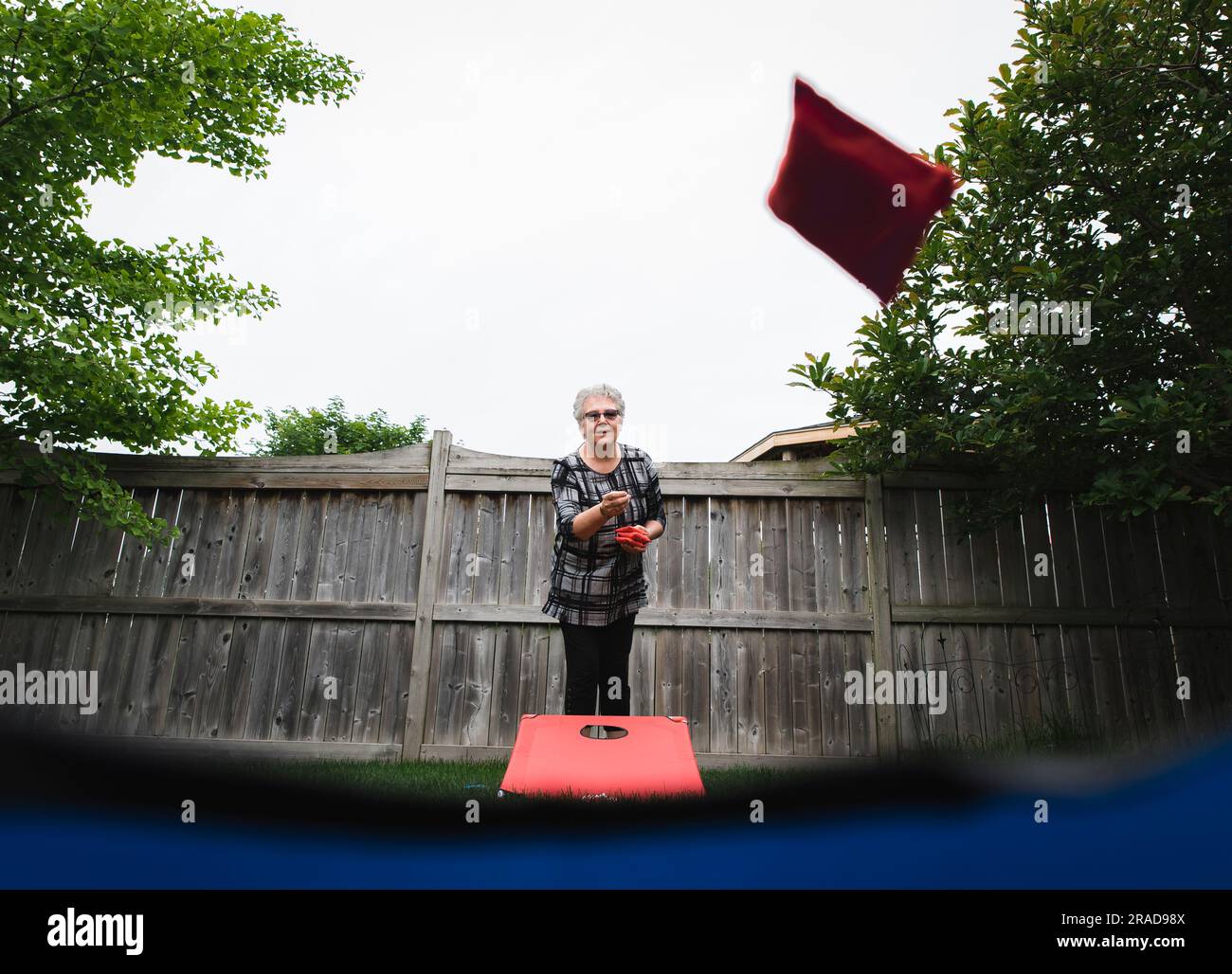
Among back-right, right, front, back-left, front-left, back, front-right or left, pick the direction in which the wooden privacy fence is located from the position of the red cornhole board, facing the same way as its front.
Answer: back

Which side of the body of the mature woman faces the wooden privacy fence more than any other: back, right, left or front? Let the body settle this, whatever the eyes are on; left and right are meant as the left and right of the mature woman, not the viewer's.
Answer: back

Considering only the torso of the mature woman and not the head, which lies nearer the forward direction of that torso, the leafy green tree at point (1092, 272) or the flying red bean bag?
the flying red bean bag

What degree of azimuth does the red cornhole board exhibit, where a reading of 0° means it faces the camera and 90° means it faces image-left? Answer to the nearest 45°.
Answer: approximately 0°

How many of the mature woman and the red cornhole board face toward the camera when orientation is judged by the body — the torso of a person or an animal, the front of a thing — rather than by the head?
2

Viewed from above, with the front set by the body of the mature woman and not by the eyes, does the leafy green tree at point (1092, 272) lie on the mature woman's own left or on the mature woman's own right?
on the mature woman's own left
